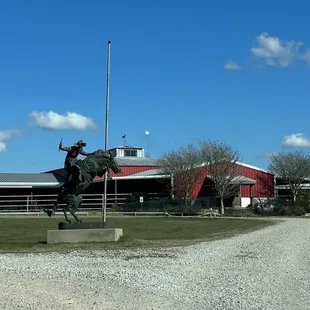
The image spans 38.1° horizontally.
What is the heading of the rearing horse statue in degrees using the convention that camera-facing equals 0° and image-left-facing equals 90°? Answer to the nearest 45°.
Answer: approximately 270°
